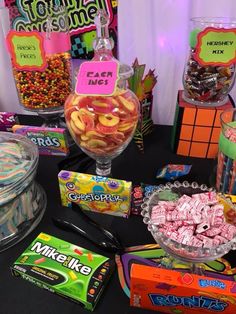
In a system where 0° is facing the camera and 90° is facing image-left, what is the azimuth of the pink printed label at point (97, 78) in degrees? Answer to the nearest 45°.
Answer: approximately 0°
